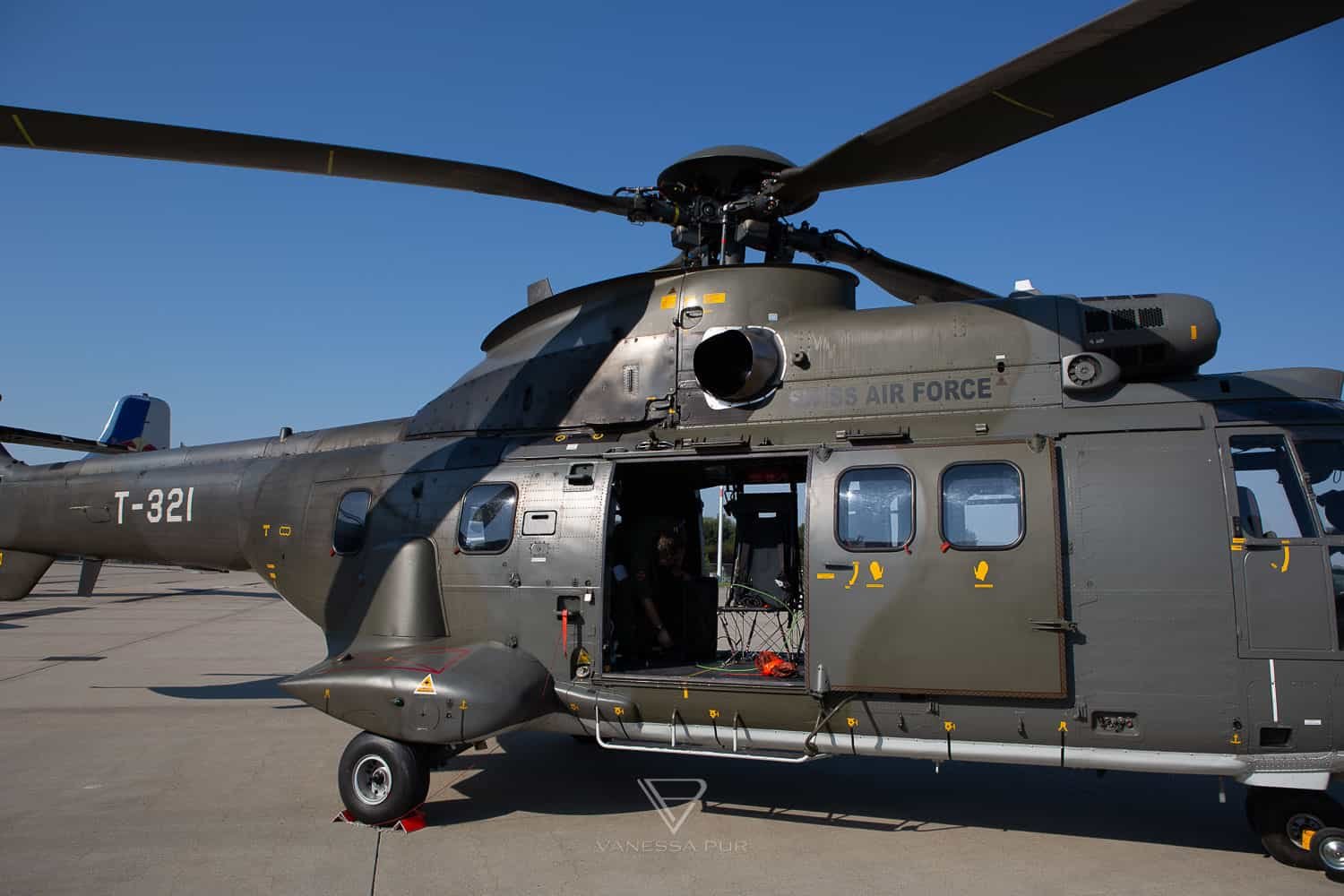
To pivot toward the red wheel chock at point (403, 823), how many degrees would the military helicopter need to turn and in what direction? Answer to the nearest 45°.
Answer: approximately 180°

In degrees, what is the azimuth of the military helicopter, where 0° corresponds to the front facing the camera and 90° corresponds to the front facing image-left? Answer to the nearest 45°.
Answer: approximately 270°
